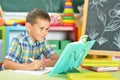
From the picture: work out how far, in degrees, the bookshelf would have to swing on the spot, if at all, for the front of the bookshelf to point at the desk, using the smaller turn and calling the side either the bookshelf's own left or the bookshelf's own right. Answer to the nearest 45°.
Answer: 0° — it already faces it

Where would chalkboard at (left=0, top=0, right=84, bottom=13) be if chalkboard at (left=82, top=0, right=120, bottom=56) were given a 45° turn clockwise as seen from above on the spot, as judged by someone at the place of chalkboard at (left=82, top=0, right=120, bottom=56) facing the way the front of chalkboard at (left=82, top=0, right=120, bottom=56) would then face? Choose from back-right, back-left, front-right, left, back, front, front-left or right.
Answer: right

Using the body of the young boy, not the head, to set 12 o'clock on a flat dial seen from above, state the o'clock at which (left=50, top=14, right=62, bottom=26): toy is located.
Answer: The toy is roughly at 8 o'clock from the young boy.

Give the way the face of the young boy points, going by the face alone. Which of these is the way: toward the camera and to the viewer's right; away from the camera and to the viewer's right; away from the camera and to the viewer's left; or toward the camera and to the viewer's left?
toward the camera and to the viewer's right

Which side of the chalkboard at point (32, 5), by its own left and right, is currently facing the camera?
front

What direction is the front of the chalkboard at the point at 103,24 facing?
toward the camera

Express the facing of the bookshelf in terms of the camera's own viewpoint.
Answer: facing the viewer

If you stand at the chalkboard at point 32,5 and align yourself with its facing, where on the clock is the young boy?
The young boy is roughly at 12 o'clock from the chalkboard.

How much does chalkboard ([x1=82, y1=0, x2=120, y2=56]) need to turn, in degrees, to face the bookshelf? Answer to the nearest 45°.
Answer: approximately 135° to its right
